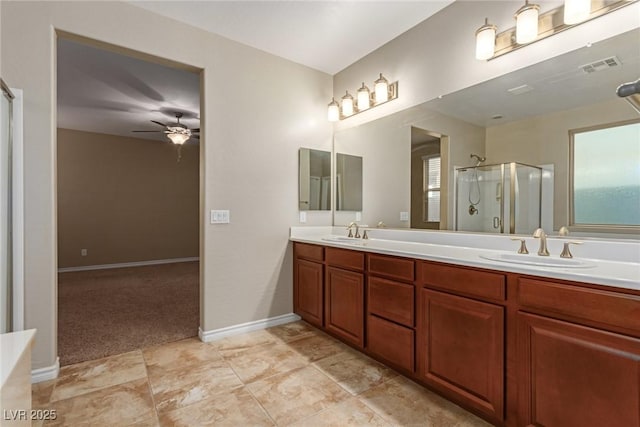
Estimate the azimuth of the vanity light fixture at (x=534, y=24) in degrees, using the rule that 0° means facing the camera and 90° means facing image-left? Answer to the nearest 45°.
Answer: approximately 45°

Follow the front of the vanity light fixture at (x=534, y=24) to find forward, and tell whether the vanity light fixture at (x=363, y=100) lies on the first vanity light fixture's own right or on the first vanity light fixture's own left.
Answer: on the first vanity light fixture's own right

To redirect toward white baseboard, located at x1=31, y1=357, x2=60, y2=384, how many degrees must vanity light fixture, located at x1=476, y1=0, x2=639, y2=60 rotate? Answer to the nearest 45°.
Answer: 0° — it already faces it

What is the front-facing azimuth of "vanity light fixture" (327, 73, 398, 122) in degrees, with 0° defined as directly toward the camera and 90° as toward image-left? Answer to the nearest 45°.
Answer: approximately 45°

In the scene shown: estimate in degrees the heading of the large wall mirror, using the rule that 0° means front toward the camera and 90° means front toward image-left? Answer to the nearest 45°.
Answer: approximately 45°

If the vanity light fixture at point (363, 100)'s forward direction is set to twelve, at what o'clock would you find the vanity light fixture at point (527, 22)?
the vanity light fixture at point (527, 22) is roughly at 9 o'clock from the vanity light fixture at point (363, 100).
